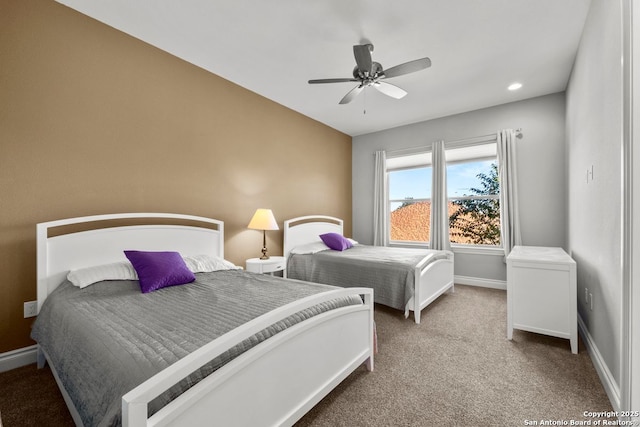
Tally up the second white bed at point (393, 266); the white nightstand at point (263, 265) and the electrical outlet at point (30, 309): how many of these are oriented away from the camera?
0

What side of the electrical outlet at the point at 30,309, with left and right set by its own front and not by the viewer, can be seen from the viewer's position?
front

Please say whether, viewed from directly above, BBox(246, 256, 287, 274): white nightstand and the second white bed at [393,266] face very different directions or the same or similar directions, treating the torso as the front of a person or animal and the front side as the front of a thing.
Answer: same or similar directions

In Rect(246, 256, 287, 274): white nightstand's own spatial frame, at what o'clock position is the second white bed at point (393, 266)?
The second white bed is roughly at 11 o'clock from the white nightstand.

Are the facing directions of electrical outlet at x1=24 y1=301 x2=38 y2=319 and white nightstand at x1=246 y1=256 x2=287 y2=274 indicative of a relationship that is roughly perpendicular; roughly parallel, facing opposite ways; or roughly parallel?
roughly parallel

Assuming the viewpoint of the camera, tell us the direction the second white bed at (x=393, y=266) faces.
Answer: facing the viewer and to the right of the viewer

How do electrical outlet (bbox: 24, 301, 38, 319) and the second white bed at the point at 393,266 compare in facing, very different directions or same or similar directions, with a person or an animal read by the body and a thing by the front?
same or similar directions

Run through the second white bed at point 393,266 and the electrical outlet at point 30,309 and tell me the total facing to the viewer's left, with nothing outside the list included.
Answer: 0

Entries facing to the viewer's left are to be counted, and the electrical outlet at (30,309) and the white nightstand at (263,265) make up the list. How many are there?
0

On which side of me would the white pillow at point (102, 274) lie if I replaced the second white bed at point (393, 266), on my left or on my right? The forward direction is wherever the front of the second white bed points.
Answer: on my right

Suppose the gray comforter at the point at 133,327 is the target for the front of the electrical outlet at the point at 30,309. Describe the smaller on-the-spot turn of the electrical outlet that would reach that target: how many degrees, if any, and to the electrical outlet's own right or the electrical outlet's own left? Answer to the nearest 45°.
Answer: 0° — it already faces it
